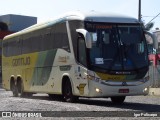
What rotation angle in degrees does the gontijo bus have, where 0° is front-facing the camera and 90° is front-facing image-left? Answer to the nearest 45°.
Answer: approximately 315°
